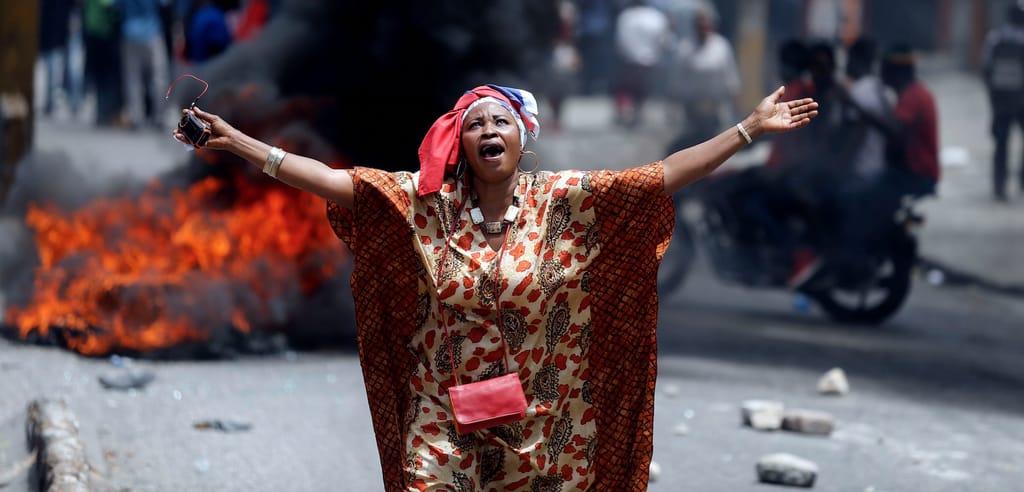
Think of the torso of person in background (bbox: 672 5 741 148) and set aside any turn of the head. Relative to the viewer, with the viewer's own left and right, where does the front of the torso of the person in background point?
facing the viewer

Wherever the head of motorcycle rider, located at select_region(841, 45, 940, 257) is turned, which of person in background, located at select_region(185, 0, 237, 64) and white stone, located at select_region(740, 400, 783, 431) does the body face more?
the person in background

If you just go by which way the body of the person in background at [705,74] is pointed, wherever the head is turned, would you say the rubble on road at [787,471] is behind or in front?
in front

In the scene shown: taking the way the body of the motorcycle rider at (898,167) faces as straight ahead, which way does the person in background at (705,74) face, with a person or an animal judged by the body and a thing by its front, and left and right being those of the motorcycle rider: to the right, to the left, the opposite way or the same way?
to the left

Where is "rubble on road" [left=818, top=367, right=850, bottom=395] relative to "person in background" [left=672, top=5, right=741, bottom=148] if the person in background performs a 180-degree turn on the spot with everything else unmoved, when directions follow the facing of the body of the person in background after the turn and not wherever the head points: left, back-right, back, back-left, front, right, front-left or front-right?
back

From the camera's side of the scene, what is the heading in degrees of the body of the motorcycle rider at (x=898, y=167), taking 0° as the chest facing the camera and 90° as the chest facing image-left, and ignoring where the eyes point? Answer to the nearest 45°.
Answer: approximately 90°

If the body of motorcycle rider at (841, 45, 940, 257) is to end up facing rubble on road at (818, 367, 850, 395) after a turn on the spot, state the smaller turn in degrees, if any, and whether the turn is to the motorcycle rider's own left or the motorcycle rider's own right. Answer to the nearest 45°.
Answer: approximately 90° to the motorcycle rider's own left

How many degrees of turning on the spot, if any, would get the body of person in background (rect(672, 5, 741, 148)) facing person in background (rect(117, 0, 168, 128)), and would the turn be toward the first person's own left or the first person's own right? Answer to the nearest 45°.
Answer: approximately 90° to the first person's own right

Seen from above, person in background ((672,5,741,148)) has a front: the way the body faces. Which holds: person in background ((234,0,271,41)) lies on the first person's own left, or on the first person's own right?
on the first person's own right

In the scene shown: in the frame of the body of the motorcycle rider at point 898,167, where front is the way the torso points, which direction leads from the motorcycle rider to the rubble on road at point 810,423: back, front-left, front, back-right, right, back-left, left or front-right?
left

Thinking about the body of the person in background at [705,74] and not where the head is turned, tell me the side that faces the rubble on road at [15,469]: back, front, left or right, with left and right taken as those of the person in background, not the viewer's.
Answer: front

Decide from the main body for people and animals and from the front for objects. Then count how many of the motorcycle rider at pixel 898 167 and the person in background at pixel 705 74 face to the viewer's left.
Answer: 1

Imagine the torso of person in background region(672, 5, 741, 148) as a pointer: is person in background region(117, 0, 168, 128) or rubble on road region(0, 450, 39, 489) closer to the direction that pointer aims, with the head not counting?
the rubble on road

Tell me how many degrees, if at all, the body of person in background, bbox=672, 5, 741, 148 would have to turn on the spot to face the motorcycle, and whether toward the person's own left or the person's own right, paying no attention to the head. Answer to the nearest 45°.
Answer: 0° — they already face it

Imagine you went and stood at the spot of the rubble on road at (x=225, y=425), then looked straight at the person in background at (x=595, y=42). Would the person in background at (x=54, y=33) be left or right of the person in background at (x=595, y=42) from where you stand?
left
